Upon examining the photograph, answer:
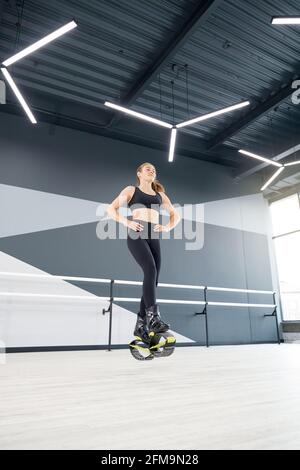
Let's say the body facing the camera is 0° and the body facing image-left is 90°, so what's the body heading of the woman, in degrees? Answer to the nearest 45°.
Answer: approximately 0°
